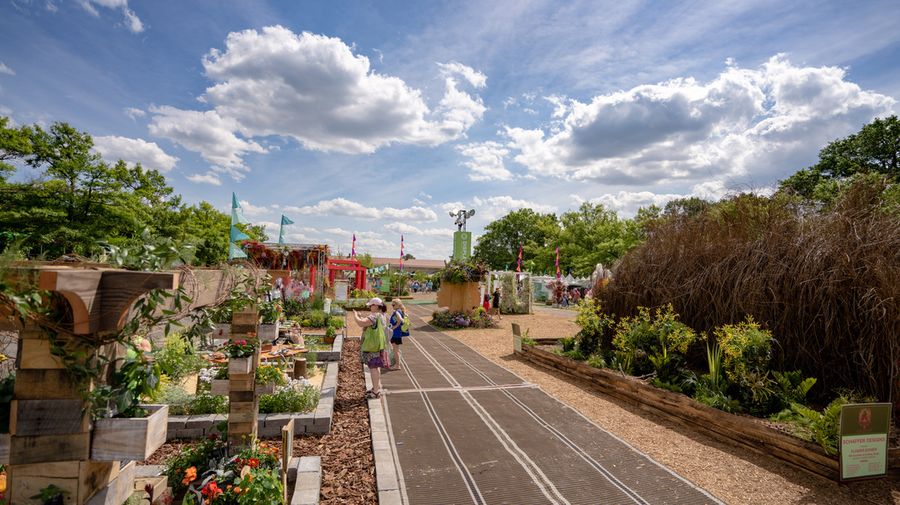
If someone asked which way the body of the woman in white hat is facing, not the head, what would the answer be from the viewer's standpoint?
to the viewer's left

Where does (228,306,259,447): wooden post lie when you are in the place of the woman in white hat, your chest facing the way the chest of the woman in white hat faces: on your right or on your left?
on your left

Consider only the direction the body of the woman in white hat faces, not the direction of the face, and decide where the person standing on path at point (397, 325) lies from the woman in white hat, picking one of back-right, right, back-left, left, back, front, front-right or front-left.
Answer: right

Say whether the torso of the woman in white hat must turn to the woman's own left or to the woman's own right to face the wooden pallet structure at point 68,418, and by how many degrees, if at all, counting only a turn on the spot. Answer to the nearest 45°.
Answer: approximately 90° to the woman's own left

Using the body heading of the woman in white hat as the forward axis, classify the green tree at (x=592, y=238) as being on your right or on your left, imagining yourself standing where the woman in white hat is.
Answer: on your right

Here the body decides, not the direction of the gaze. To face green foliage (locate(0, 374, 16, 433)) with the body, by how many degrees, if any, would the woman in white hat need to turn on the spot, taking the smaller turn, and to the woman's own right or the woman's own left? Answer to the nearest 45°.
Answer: approximately 90° to the woman's own left

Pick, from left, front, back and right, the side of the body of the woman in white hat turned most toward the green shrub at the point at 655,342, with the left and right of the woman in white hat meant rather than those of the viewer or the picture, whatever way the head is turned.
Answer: back
